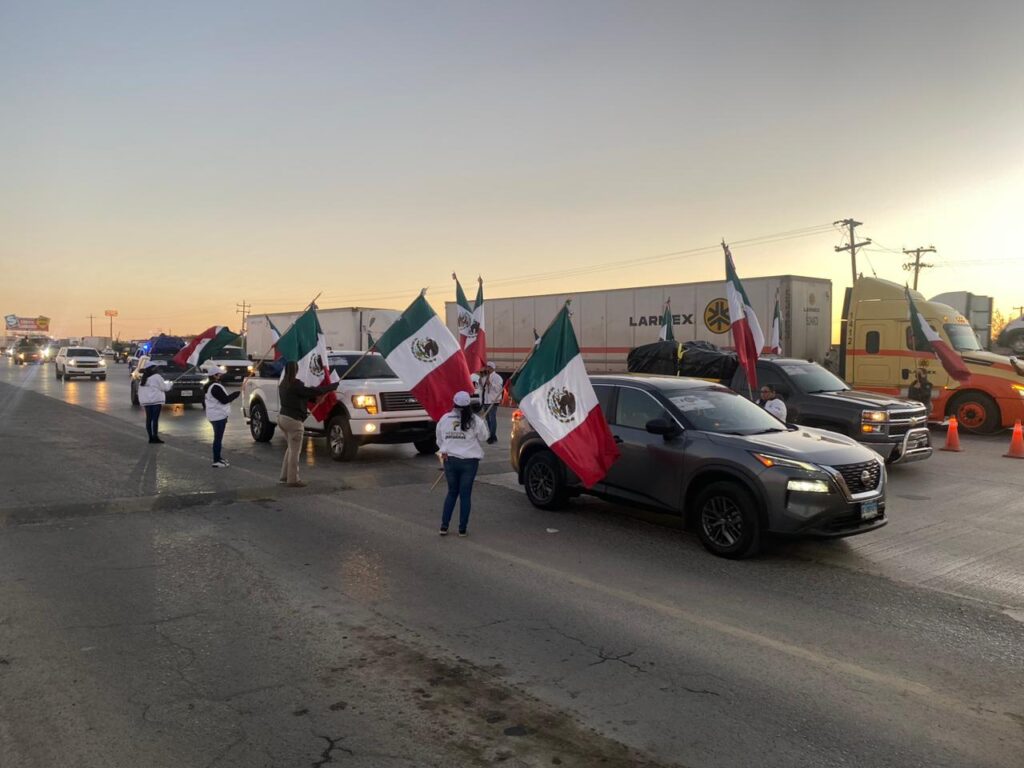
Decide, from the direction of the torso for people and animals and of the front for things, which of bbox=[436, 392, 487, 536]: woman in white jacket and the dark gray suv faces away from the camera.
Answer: the woman in white jacket

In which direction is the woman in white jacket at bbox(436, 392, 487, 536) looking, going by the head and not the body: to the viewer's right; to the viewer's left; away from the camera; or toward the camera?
away from the camera

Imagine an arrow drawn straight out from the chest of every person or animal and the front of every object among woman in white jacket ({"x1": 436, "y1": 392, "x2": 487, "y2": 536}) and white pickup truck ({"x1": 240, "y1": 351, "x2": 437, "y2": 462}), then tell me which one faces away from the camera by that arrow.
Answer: the woman in white jacket

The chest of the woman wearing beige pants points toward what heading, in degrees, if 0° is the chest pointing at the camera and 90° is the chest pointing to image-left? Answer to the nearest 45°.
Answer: approximately 225°

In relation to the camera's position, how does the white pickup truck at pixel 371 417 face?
facing the viewer and to the right of the viewer

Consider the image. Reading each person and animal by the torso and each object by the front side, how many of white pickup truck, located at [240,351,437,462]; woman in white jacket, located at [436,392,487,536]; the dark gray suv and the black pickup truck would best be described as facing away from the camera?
1

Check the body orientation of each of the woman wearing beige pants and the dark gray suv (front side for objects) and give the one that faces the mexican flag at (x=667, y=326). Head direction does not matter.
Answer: the woman wearing beige pants

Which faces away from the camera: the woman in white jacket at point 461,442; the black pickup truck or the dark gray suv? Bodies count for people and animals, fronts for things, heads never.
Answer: the woman in white jacket

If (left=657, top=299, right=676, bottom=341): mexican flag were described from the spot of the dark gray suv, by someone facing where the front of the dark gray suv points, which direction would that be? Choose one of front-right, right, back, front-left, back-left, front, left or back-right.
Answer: back-left

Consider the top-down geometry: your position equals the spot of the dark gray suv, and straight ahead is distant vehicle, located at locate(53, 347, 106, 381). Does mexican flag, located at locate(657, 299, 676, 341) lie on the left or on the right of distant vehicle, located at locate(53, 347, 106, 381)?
right

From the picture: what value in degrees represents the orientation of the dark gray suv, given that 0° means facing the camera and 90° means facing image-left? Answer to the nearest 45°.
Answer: approximately 315°

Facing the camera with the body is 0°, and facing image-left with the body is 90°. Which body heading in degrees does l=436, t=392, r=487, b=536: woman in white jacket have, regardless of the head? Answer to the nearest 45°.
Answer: approximately 180°

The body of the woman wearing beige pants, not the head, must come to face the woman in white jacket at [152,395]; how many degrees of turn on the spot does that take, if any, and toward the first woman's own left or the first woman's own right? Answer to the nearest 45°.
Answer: approximately 90° to the first woman's own left

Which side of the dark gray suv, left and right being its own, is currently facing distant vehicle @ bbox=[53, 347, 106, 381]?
back

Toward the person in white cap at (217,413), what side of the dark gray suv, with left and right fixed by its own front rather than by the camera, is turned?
back
